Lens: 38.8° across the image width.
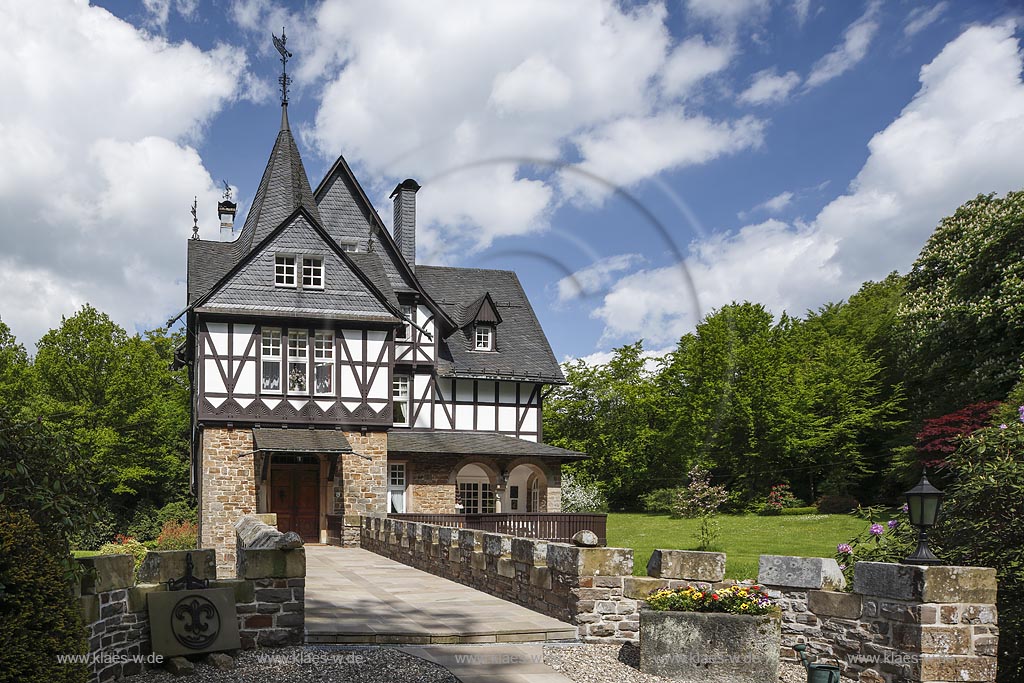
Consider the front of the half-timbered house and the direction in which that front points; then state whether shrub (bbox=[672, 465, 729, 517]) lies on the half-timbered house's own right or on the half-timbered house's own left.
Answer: on the half-timbered house's own left

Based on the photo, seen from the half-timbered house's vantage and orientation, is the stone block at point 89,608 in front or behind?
in front

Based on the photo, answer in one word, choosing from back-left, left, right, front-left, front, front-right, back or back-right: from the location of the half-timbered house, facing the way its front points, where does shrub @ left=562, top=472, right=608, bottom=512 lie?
back-left

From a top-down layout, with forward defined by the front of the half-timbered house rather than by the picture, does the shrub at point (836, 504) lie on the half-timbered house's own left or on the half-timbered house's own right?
on the half-timbered house's own left

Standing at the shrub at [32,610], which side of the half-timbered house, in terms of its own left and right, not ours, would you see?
front

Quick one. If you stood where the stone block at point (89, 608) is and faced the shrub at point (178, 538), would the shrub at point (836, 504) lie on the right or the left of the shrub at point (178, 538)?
right

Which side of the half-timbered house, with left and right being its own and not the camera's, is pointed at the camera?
front
